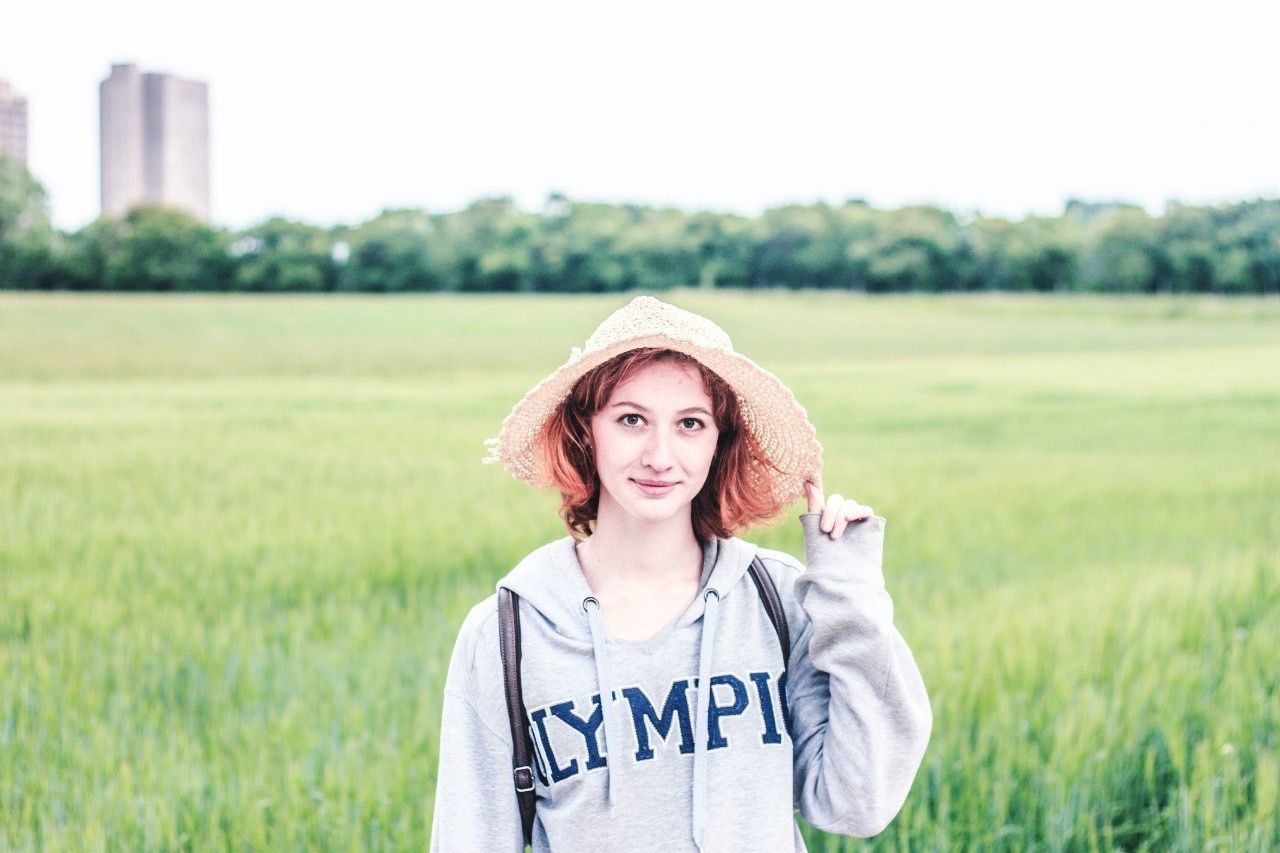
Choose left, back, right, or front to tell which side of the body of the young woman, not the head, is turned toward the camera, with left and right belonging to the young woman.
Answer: front
